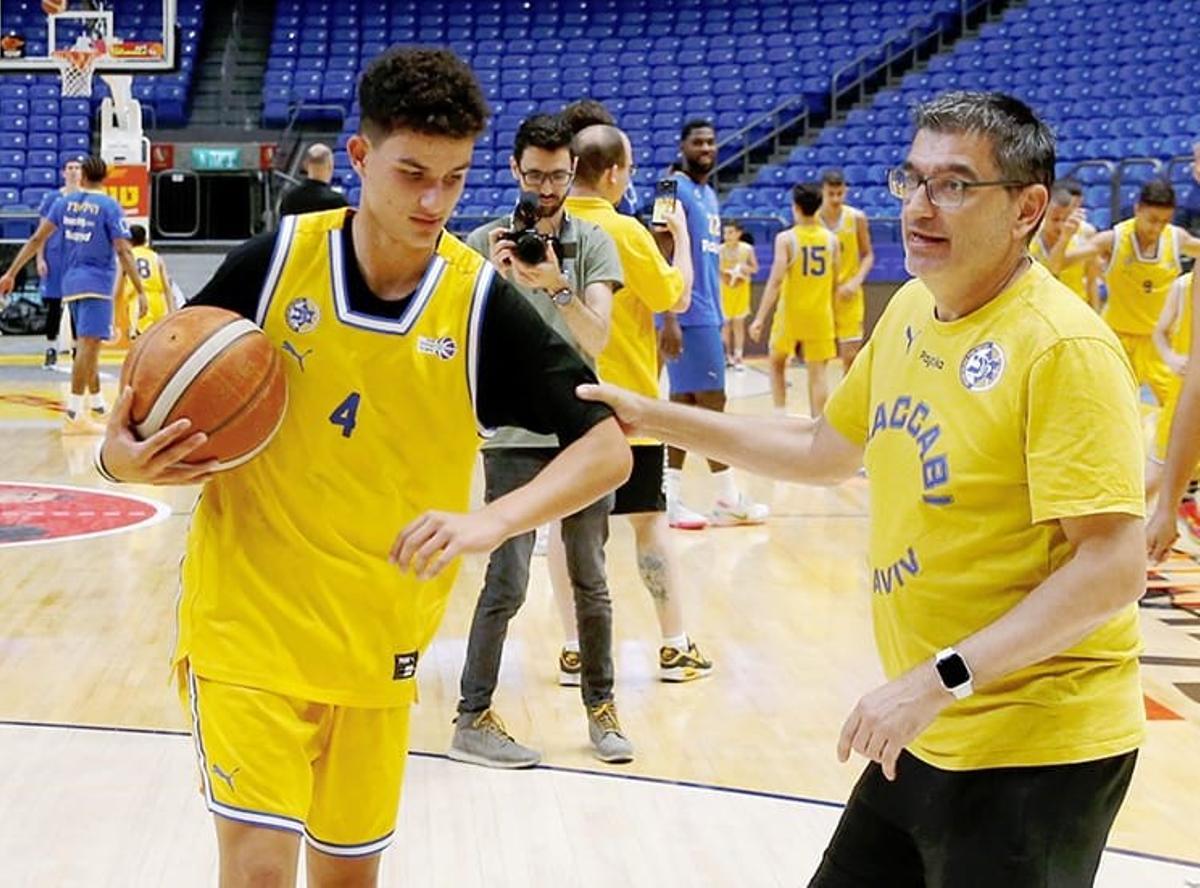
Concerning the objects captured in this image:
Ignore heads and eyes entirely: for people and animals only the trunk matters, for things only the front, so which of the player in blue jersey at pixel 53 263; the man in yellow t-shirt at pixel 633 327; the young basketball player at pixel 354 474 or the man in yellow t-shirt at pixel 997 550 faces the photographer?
the player in blue jersey

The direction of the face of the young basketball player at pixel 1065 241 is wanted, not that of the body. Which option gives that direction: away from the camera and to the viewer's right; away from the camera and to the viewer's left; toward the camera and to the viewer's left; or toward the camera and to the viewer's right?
toward the camera and to the viewer's left

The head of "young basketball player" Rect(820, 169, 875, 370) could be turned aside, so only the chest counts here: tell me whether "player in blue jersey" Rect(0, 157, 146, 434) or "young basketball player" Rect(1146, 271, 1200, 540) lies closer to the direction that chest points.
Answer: the player in blue jersey

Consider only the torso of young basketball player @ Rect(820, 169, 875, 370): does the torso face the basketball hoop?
no

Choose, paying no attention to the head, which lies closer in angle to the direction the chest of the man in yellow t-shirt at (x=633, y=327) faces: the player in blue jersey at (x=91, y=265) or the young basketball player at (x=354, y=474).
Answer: the player in blue jersey

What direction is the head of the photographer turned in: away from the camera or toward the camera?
toward the camera

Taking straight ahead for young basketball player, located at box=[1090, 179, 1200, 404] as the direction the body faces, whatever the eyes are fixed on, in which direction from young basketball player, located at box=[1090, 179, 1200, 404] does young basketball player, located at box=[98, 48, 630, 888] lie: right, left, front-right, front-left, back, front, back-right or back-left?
front

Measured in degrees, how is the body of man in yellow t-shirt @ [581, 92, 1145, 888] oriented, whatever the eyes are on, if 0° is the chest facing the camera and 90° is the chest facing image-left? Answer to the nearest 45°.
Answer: approximately 45°

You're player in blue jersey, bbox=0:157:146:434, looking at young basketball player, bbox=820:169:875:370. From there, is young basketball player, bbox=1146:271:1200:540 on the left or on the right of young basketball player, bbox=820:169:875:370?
right

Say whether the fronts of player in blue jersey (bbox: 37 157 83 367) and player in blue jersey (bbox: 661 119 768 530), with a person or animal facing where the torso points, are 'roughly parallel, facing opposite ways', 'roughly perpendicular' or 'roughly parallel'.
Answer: roughly parallel

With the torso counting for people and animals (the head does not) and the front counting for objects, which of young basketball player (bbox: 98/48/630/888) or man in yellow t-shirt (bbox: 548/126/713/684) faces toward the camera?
the young basketball player

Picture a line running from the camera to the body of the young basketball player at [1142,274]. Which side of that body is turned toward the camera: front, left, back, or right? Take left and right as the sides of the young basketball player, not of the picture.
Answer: front

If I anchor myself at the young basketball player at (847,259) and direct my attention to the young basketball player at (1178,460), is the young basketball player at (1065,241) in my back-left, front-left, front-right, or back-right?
front-left

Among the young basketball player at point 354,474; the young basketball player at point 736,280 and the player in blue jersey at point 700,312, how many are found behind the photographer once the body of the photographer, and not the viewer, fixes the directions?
2

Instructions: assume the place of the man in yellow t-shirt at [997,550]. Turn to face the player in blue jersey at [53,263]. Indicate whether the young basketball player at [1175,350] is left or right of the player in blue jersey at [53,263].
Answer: right

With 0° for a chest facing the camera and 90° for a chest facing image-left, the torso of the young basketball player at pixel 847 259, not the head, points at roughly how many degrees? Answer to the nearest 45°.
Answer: approximately 45°

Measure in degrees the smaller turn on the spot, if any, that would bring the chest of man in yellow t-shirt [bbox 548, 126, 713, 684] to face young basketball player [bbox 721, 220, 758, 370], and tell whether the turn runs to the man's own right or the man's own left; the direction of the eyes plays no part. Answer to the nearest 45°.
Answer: approximately 45° to the man's own left

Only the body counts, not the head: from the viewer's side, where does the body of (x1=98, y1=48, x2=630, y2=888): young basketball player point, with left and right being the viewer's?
facing the viewer

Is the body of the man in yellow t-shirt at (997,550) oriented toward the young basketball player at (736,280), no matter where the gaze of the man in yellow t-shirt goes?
no
